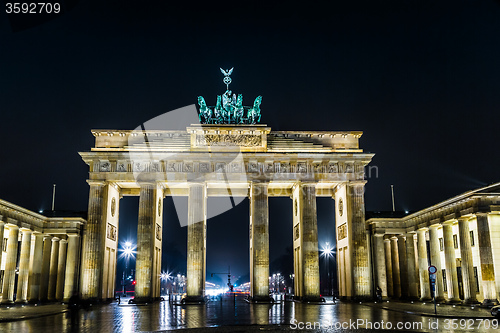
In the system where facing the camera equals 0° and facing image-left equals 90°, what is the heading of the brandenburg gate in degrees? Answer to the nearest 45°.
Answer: approximately 0°

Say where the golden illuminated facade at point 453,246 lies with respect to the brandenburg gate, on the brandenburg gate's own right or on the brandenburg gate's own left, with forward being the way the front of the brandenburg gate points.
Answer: on the brandenburg gate's own left
